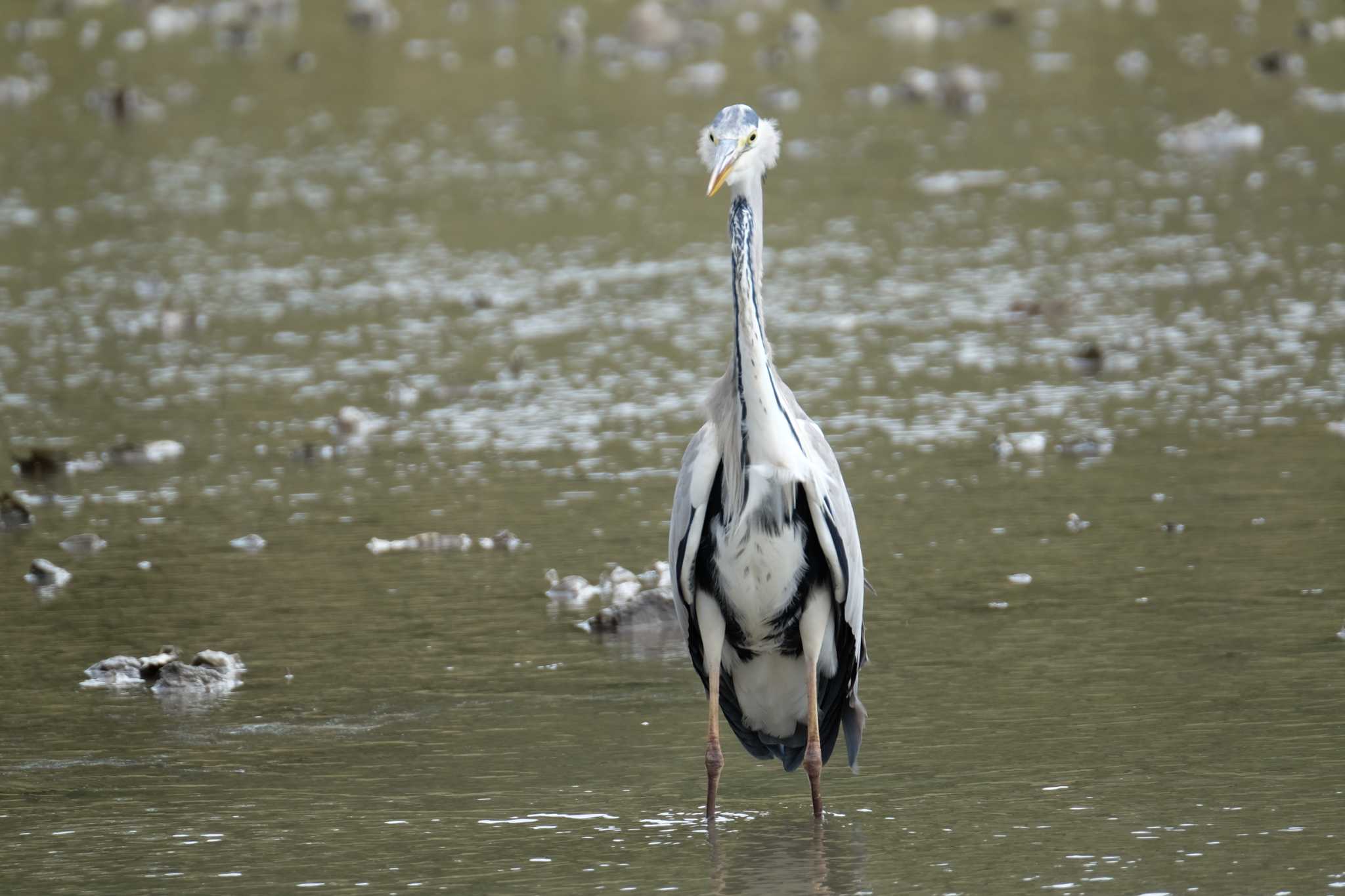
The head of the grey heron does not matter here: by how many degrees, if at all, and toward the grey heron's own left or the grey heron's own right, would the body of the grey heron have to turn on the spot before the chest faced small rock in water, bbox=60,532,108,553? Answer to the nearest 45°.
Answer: approximately 135° to the grey heron's own right

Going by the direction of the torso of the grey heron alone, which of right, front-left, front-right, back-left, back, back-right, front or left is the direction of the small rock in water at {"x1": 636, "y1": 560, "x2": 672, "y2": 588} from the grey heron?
back

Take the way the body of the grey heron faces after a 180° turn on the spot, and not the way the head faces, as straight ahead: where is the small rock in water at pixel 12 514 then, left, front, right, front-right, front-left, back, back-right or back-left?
front-left

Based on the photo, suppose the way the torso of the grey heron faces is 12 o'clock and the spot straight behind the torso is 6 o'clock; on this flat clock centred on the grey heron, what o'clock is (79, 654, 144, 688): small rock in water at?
The small rock in water is roughly at 4 o'clock from the grey heron.

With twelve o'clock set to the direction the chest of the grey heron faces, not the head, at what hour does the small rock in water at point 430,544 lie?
The small rock in water is roughly at 5 o'clock from the grey heron.

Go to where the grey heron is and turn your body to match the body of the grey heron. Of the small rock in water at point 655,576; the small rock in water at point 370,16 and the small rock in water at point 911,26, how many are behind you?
3

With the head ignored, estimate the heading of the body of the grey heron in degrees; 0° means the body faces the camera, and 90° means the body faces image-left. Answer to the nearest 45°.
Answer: approximately 0°

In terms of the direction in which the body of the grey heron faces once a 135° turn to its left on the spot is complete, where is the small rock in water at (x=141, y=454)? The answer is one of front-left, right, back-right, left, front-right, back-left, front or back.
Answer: left

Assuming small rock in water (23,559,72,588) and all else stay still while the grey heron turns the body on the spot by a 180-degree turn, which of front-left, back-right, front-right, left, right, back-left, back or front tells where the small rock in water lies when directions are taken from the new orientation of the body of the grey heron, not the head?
front-left

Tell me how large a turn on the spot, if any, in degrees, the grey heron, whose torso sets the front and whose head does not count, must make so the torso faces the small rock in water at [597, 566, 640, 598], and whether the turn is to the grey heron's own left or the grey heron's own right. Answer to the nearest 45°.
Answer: approximately 180°

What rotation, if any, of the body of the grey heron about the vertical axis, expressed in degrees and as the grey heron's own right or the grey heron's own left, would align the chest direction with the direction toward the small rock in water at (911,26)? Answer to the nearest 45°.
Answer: approximately 180°
